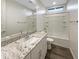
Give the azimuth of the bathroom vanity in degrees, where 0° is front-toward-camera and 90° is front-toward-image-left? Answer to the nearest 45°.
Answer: approximately 315°

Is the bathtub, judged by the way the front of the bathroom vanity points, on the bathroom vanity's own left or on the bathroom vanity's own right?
on the bathroom vanity's own left
